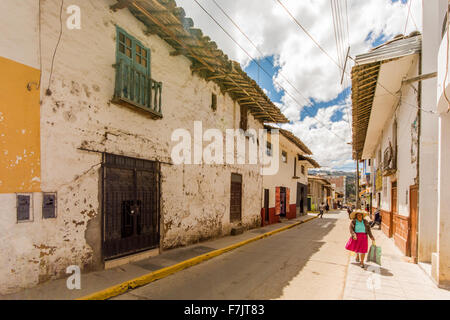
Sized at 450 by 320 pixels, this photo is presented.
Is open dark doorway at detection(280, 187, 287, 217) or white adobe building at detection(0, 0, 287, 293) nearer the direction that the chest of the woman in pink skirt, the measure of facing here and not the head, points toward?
the white adobe building

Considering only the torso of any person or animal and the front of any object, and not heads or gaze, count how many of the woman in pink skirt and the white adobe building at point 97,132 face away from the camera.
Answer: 0

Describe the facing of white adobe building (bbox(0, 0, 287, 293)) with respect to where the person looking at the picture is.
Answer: facing the viewer and to the right of the viewer

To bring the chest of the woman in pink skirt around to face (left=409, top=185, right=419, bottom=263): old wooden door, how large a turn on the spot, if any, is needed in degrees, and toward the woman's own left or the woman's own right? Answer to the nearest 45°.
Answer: approximately 135° to the woman's own left

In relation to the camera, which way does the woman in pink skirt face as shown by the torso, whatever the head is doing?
toward the camera

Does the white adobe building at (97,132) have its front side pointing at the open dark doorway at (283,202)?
no
